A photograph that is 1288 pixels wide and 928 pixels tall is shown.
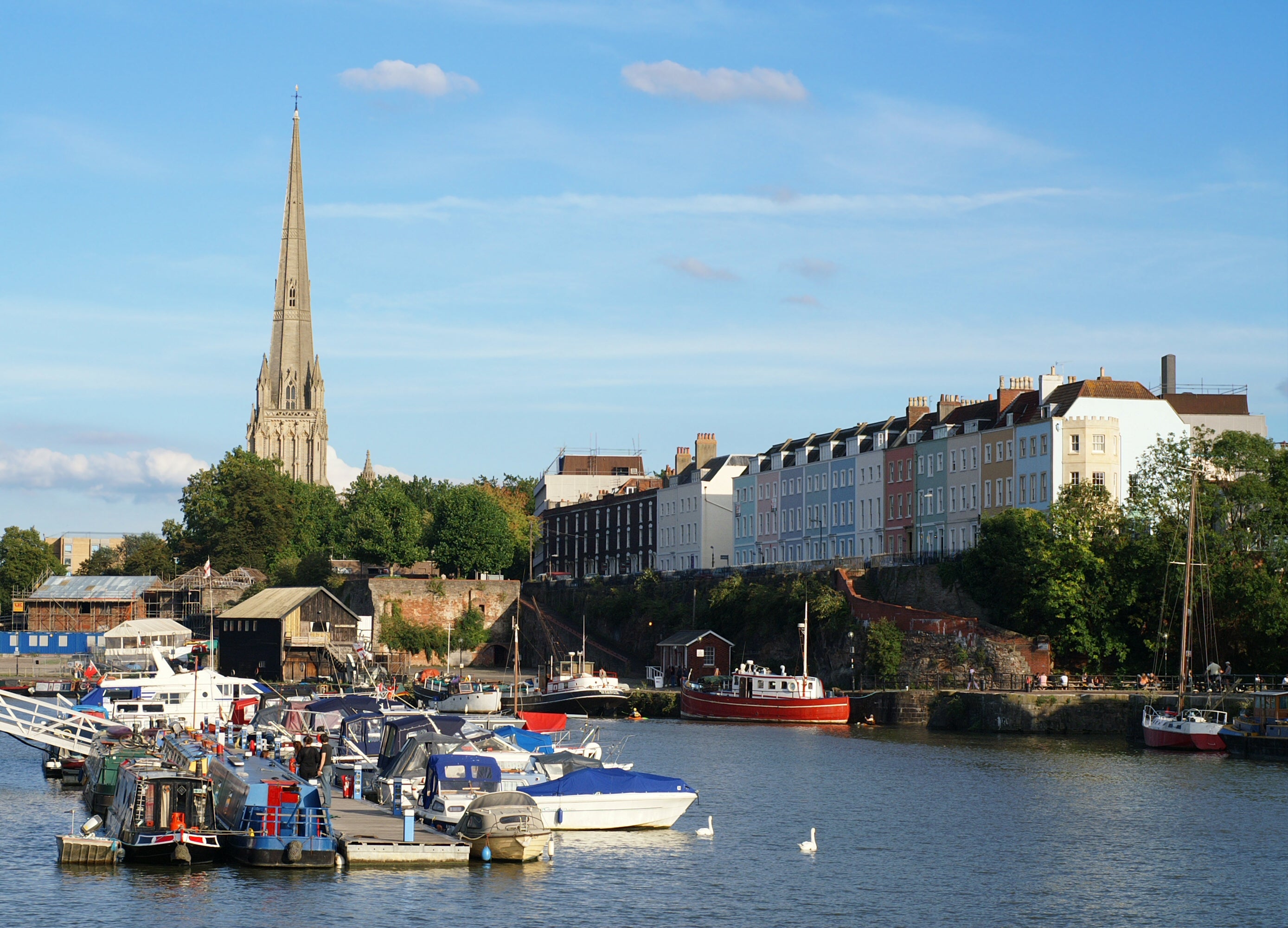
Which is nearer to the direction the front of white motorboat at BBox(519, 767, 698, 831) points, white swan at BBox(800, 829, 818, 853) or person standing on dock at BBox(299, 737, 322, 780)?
the white swan

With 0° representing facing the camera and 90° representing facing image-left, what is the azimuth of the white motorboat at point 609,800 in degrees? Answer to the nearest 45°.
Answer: approximately 270°

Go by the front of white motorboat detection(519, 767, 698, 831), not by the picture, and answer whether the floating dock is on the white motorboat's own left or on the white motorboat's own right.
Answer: on the white motorboat's own right

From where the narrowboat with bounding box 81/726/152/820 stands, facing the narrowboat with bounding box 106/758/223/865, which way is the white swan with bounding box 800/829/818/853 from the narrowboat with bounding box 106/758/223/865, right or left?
left

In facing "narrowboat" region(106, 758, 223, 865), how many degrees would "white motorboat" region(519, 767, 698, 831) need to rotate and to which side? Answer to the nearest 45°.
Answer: approximately 135° to its right

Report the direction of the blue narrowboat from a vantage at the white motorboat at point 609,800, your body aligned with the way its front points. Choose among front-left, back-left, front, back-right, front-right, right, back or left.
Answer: back-right

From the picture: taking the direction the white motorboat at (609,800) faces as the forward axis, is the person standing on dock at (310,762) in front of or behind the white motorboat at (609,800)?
behind

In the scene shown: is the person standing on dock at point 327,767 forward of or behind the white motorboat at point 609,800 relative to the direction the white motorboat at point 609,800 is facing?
behind

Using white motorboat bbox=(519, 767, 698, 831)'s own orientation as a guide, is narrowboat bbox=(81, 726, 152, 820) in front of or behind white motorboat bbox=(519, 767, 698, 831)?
behind
